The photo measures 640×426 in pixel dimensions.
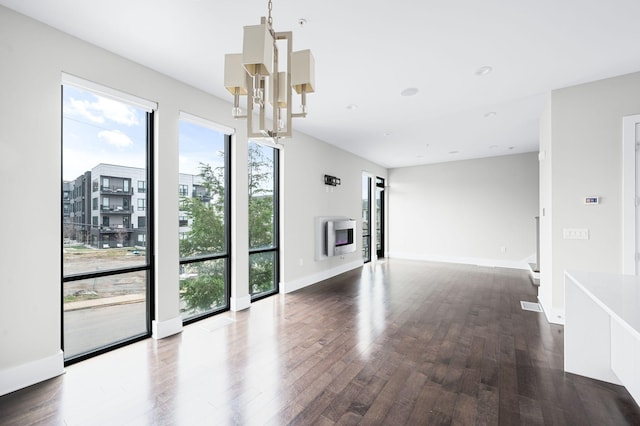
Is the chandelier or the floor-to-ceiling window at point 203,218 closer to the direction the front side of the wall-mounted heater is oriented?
the chandelier

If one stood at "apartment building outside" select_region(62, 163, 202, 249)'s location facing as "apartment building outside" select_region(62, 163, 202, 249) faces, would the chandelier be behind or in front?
in front

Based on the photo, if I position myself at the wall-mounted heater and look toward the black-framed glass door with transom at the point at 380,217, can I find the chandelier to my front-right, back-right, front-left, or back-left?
back-right

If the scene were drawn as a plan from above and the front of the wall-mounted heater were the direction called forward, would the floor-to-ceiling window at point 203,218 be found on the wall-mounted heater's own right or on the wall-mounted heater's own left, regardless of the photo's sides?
on the wall-mounted heater's own right

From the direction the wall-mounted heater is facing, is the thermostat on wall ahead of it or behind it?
ahead

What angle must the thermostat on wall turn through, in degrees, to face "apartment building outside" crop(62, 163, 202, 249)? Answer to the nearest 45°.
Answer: approximately 45° to its right

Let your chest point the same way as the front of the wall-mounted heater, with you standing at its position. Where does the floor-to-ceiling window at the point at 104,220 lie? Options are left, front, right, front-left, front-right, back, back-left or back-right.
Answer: right

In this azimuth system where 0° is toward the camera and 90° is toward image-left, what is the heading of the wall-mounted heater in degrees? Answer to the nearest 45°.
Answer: approximately 315°
